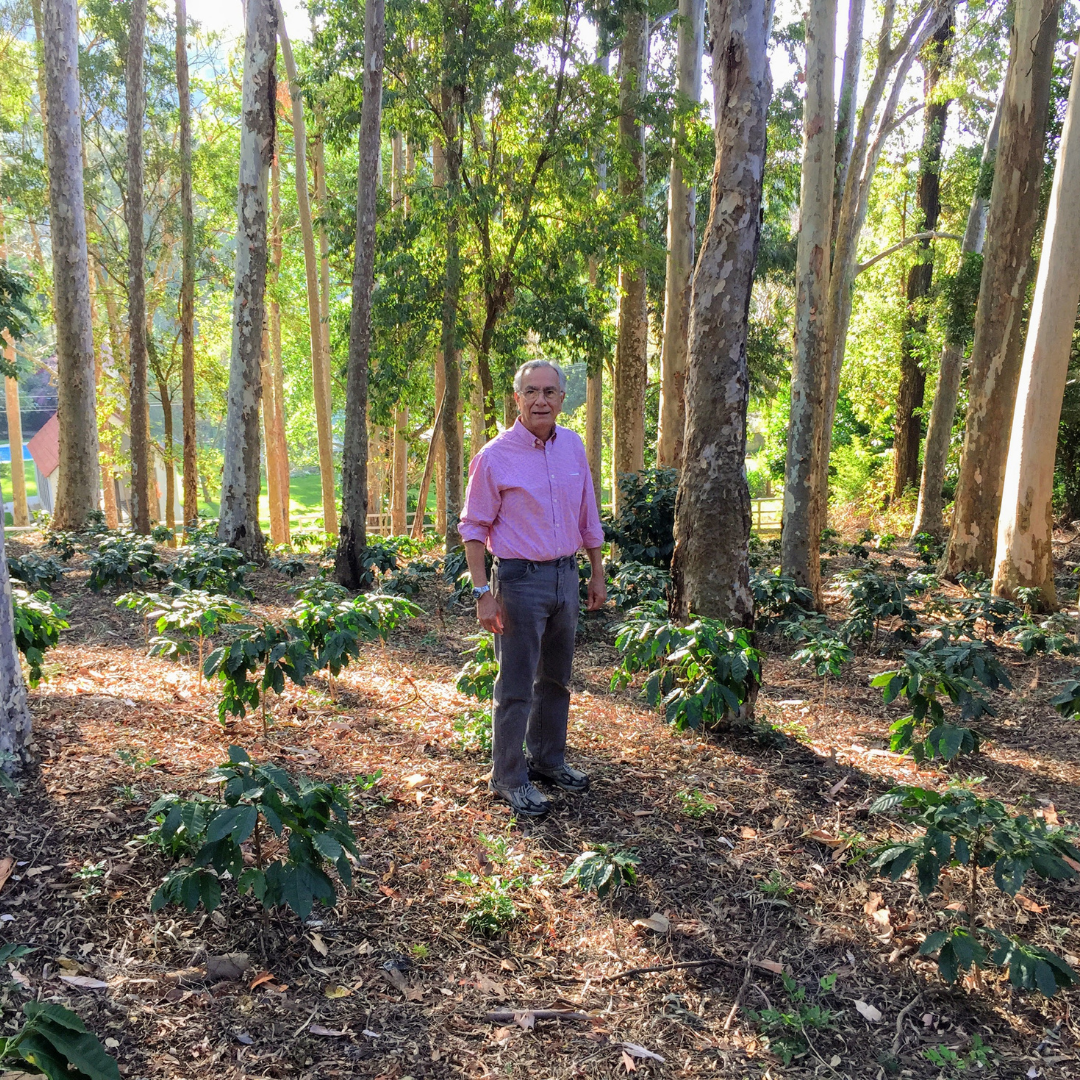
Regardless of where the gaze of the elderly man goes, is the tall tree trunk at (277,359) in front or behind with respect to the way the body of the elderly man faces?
behind

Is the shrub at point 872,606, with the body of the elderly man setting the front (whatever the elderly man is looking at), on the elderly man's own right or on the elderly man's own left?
on the elderly man's own left

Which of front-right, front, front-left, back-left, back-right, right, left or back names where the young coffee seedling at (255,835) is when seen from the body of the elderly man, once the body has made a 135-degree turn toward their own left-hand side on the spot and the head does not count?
back-left

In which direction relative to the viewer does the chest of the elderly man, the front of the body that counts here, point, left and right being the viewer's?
facing the viewer and to the right of the viewer

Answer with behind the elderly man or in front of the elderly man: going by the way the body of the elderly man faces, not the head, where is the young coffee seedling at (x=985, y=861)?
in front

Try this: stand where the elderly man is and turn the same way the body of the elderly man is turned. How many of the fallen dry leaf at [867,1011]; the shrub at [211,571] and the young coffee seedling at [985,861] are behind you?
1

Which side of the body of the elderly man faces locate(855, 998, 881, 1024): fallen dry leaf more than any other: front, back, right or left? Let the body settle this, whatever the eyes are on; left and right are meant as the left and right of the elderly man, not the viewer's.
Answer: front

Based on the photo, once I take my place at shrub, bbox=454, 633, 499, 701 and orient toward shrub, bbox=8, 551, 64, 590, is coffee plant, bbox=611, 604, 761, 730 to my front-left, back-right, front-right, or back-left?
back-right

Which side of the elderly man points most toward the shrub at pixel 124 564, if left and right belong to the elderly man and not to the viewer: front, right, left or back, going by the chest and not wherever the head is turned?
back

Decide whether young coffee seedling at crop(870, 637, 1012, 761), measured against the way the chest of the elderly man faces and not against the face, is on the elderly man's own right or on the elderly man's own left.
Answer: on the elderly man's own left

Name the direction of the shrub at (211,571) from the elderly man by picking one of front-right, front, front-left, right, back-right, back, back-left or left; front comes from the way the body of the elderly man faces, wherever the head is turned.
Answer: back

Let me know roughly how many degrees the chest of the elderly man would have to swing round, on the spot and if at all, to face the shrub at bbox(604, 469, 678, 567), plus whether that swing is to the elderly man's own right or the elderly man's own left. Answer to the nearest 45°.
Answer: approximately 135° to the elderly man's own left
